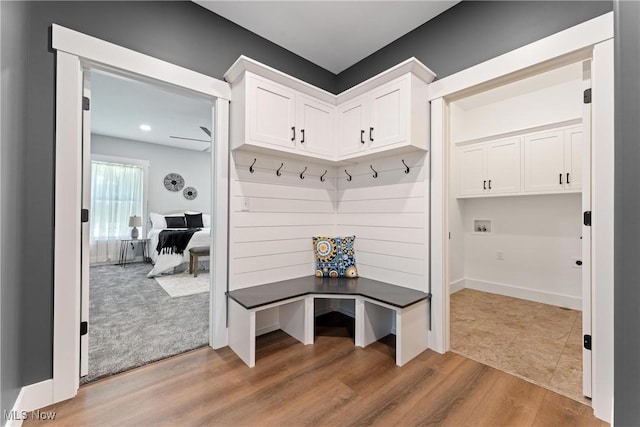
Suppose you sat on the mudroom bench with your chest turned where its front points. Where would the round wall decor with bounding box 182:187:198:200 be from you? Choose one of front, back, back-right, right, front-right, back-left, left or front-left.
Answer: back-right

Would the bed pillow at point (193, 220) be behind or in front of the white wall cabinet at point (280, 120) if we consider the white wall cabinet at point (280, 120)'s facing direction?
behind

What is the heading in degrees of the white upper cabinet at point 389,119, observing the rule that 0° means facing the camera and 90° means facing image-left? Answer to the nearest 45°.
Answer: approximately 45°

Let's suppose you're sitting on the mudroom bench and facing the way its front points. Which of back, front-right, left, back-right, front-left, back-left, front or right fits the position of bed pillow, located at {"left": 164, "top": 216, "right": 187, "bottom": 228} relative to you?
back-right

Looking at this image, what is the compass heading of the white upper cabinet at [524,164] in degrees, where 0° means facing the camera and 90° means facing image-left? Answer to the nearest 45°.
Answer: approximately 45°

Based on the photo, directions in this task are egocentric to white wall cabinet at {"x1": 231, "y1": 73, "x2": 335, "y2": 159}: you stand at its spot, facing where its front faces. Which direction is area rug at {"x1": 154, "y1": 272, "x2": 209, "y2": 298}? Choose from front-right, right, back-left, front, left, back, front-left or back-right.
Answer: back

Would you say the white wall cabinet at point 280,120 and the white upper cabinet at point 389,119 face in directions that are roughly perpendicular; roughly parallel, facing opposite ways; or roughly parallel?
roughly perpendicular

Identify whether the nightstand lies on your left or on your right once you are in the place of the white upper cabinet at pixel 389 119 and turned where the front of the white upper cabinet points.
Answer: on your right

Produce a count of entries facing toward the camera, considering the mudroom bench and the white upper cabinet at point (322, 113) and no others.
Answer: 2

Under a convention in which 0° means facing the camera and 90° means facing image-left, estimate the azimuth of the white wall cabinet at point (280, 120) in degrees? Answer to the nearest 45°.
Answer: approximately 315°

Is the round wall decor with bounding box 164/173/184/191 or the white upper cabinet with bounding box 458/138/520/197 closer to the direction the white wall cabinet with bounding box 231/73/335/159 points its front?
the white upper cabinet

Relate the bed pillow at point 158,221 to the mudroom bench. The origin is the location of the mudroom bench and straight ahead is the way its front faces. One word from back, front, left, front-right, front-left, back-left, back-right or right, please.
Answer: back-right

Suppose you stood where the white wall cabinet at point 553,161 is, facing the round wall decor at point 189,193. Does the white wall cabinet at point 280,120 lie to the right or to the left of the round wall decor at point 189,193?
left
